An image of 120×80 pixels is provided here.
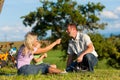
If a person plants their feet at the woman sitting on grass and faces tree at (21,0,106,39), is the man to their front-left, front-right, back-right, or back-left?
front-right

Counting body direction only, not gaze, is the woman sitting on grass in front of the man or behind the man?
in front

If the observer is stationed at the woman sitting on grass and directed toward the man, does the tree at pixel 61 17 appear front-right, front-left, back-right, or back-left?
front-left

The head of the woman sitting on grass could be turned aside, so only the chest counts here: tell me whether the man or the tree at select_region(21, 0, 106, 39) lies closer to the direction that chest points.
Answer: the man

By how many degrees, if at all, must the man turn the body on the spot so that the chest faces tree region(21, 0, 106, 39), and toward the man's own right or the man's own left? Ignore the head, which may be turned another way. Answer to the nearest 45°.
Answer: approximately 135° to the man's own right

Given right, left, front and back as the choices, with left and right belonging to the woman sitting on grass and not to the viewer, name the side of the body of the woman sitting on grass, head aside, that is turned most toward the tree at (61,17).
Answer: left

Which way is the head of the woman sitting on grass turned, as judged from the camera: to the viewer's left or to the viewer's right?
to the viewer's right

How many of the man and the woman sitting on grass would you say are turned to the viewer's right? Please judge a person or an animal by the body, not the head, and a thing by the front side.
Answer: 1

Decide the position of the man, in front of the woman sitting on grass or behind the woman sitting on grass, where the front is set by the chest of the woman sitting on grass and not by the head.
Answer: in front

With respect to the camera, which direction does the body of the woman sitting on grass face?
to the viewer's right

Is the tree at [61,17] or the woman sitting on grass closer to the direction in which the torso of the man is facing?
the woman sitting on grass
